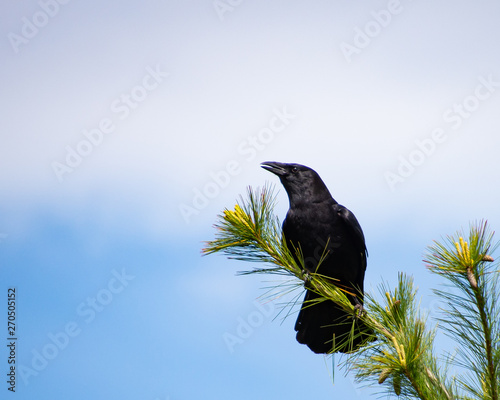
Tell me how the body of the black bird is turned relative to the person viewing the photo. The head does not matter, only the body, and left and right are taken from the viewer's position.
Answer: facing the viewer and to the left of the viewer
